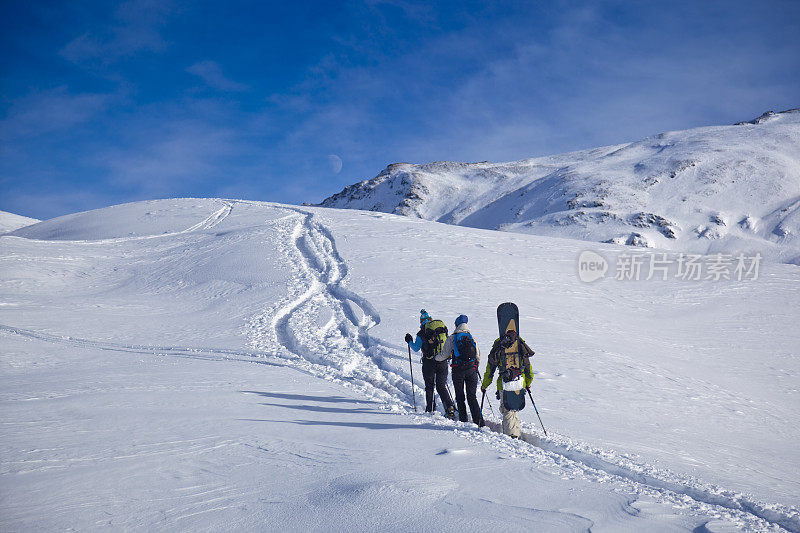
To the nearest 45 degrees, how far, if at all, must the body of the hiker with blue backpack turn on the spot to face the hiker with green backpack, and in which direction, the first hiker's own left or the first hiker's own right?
approximately 45° to the first hiker's own left

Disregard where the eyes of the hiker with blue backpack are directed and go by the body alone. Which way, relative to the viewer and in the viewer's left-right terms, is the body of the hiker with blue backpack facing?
facing away from the viewer

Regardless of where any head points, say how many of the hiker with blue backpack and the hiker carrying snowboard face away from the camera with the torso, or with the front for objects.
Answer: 2

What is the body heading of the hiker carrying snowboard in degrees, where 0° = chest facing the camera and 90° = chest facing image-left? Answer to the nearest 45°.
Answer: approximately 180°

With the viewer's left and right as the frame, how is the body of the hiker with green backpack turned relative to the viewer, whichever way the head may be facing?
facing away from the viewer and to the left of the viewer

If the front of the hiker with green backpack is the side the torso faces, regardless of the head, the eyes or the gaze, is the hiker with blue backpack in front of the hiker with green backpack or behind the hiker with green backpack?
behind

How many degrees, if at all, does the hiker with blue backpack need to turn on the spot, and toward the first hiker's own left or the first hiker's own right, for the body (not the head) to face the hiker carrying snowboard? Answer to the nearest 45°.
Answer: approximately 135° to the first hiker's own right
